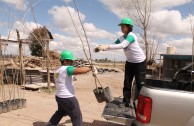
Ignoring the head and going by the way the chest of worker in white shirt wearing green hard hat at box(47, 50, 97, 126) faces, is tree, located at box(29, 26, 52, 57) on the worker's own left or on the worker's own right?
on the worker's own left

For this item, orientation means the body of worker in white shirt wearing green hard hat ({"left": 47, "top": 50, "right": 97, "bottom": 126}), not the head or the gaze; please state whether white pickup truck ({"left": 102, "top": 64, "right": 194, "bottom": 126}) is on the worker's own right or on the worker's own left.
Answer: on the worker's own right

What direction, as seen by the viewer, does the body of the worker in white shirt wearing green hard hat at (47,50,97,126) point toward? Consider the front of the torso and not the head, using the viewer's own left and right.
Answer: facing away from the viewer and to the right of the viewer

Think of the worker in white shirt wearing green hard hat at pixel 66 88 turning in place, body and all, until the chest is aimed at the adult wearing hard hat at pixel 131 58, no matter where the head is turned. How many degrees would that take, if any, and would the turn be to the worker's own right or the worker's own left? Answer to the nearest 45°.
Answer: approximately 45° to the worker's own right
